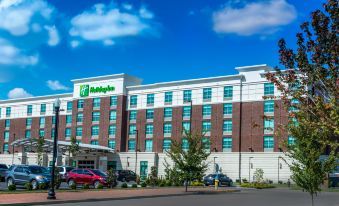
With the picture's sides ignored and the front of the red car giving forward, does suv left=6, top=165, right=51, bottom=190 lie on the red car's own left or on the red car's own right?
on the red car's own right

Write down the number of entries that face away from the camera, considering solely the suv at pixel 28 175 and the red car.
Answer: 0

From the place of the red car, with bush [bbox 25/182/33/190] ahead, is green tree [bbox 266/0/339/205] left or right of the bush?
left

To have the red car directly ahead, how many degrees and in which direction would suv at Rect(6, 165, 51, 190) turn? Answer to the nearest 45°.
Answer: approximately 90° to its left
